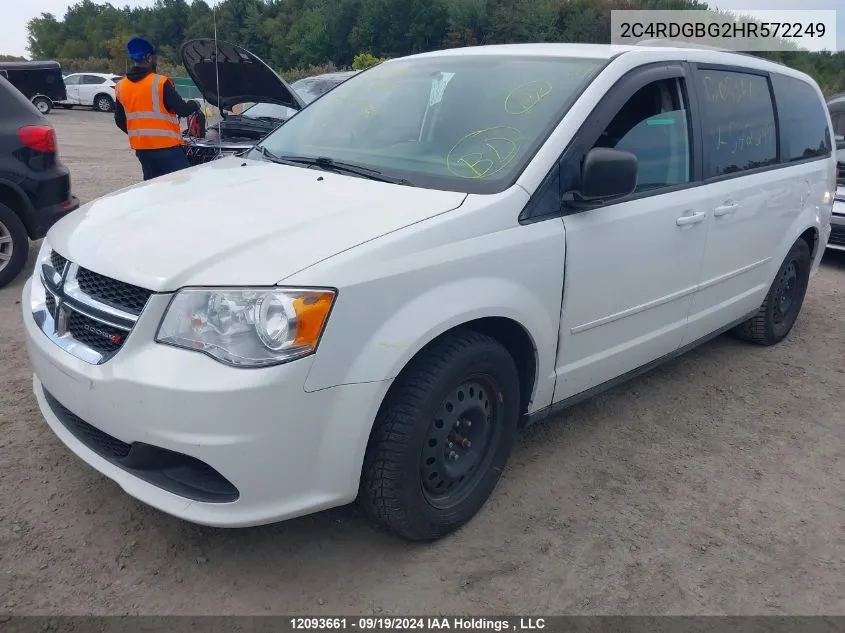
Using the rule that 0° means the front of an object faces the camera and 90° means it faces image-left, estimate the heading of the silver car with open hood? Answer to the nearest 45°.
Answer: approximately 45°

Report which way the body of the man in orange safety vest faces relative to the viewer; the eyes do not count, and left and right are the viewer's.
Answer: facing away from the viewer and to the right of the viewer

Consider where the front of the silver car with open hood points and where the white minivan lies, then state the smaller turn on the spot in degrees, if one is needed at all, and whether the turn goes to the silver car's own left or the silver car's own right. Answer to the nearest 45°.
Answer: approximately 45° to the silver car's own left

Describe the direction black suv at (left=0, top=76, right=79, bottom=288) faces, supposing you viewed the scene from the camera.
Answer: facing to the left of the viewer

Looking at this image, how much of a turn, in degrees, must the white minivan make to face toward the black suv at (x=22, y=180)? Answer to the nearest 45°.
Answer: approximately 90° to its right

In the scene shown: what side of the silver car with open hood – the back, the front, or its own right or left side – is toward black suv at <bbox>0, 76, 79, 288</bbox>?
front

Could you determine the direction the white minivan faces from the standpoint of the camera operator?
facing the viewer and to the left of the viewer

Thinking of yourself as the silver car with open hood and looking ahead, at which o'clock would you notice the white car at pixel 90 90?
The white car is roughly at 4 o'clock from the silver car with open hood.
